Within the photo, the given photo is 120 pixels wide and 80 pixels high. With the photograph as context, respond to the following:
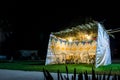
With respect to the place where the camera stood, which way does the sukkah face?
facing the viewer and to the left of the viewer
